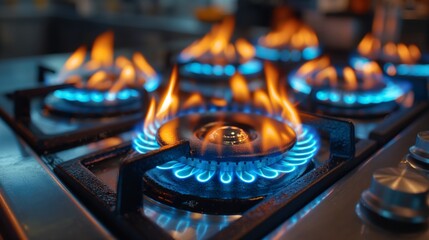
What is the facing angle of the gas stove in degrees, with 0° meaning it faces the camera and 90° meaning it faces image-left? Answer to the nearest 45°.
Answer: approximately 315°
